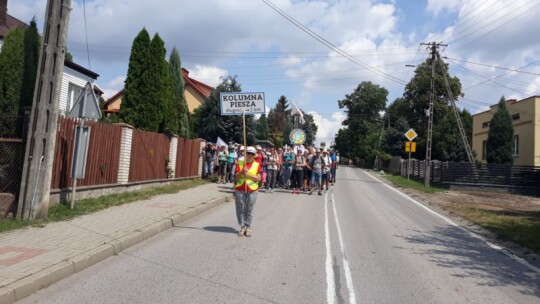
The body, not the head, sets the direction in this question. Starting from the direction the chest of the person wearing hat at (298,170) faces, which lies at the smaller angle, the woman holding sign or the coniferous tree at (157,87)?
the woman holding sign

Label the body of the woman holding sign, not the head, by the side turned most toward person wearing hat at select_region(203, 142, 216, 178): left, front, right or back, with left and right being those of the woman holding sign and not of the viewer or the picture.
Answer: back

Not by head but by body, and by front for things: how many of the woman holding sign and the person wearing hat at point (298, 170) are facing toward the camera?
2

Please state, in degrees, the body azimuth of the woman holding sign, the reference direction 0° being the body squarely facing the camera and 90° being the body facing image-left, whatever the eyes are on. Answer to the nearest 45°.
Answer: approximately 0°

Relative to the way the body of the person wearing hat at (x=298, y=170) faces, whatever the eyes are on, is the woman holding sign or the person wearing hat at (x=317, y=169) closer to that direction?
the woman holding sign

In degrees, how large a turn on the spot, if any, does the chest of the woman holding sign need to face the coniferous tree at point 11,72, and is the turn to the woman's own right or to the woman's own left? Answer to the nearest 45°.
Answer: approximately 90° to the woman's own right

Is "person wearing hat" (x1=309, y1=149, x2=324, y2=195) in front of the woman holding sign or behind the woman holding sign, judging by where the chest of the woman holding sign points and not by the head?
behind

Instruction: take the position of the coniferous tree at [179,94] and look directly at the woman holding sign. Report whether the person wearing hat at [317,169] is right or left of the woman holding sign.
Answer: left

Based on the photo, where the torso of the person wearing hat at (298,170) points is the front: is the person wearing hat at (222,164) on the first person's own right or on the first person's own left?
on the first person's own right

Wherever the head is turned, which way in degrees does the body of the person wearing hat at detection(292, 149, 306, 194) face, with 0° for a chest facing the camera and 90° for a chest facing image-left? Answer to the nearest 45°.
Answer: approximately 0°

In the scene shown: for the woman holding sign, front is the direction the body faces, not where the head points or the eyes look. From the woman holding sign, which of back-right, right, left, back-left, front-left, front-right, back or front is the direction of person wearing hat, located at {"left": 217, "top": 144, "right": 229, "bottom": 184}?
back
